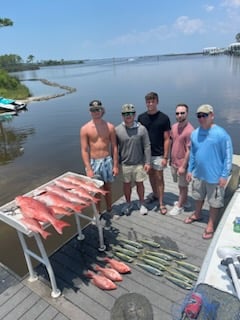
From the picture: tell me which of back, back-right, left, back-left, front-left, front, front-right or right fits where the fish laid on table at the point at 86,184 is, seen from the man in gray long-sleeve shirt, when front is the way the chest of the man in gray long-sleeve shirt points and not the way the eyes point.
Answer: front-right

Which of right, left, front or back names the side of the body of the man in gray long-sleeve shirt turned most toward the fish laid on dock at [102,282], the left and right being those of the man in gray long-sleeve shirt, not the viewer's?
front

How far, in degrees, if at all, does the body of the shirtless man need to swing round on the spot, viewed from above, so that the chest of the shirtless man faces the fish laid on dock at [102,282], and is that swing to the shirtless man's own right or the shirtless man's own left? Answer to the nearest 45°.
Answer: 0° — they already face it

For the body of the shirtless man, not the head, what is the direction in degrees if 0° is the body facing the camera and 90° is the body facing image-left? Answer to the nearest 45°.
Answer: approximately 0°

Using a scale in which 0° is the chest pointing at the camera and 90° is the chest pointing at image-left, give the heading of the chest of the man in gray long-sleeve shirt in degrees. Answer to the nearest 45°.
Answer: approximately 0°

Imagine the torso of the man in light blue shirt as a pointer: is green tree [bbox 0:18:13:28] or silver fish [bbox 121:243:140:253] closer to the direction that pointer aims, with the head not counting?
the silver fish

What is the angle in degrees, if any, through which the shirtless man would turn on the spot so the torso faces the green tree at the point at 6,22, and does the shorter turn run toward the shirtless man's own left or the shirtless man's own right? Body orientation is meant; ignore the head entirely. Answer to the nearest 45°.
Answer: approximately 180°

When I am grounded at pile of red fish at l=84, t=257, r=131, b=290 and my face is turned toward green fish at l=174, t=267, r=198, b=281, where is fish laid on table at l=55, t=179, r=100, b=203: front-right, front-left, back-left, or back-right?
back-left

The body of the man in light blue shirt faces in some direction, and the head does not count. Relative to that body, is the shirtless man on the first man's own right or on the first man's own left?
on the first man's own right
